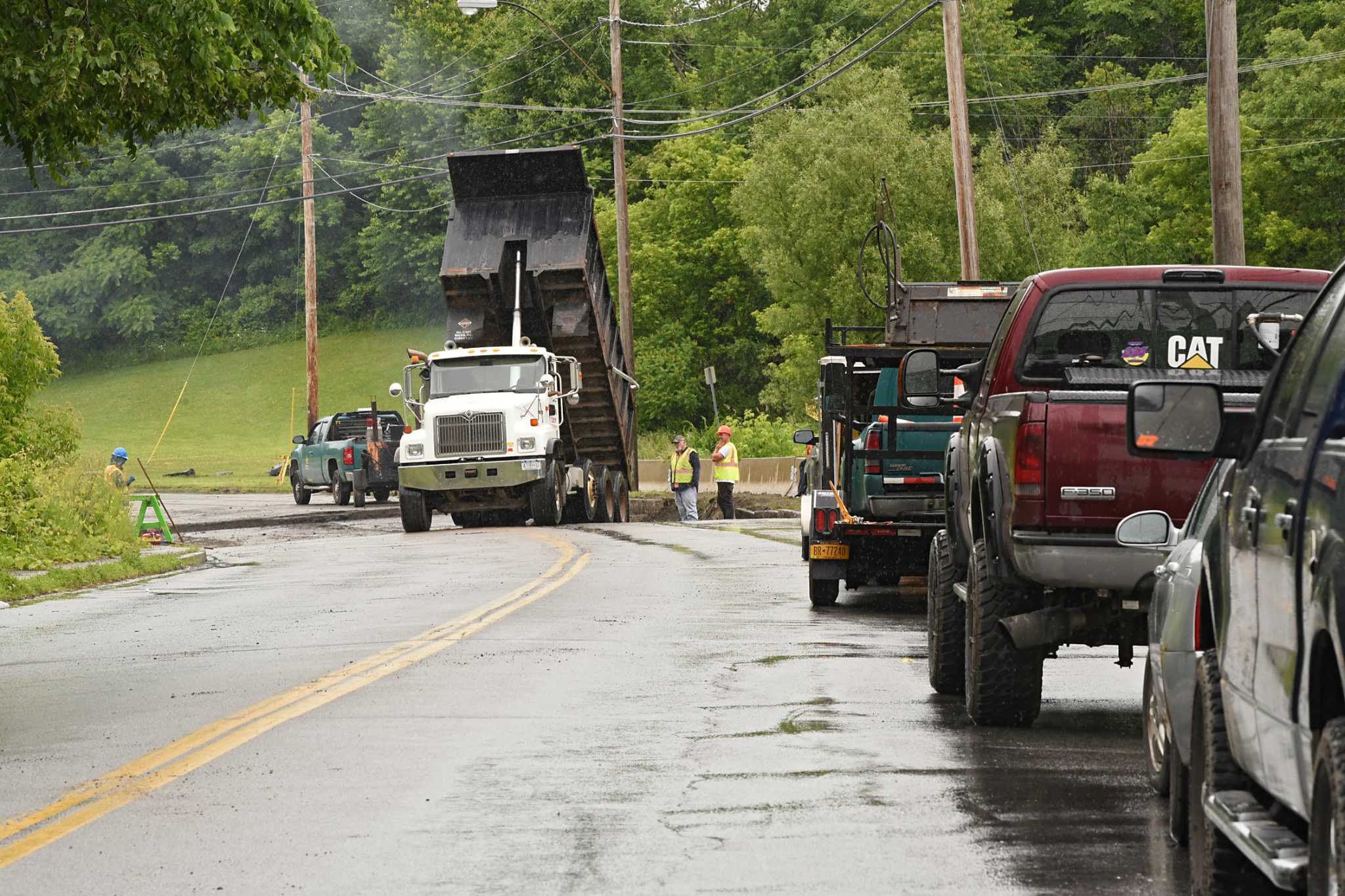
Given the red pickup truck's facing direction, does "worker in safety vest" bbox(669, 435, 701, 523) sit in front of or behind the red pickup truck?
in front

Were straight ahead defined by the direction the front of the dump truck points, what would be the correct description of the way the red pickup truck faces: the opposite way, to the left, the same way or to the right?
the opposite way

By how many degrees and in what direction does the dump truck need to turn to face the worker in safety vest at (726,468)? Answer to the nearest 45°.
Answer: approximately 135° to its left

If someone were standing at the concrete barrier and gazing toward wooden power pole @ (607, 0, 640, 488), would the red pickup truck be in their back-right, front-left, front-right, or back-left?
back-left

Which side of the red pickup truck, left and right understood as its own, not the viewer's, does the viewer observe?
back

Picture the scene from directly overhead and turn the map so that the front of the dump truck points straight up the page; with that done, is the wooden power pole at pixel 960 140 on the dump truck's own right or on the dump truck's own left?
on the dump truck's own left

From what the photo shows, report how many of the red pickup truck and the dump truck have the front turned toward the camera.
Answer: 1
